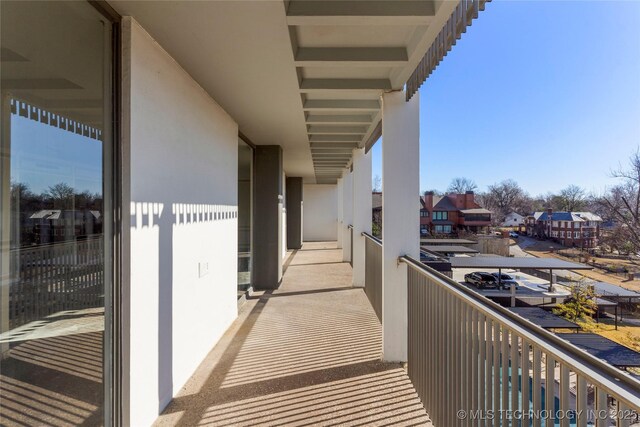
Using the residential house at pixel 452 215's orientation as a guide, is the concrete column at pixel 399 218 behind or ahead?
ahead

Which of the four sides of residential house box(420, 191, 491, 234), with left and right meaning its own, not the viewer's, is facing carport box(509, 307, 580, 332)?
front

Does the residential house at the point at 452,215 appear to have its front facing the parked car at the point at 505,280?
yes

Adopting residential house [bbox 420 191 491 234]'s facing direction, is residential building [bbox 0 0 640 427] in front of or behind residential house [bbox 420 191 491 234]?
in front

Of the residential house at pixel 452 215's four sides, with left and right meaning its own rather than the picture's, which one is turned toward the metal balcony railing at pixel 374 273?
front

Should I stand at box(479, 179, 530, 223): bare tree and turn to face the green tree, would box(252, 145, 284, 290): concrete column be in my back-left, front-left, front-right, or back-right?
front-right

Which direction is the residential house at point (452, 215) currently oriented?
toward the camera

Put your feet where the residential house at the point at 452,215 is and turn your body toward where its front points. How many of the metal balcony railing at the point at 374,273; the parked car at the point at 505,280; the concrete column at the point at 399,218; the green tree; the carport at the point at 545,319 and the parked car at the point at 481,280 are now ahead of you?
6

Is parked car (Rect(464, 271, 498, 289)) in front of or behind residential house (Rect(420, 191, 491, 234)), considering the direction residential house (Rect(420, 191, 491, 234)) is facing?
in front
